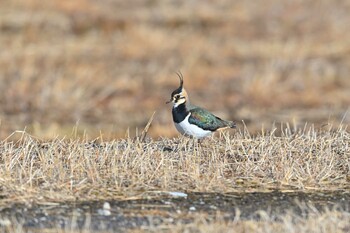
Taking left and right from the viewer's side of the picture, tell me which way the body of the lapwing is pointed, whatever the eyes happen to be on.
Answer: facing to the left of the viewer
